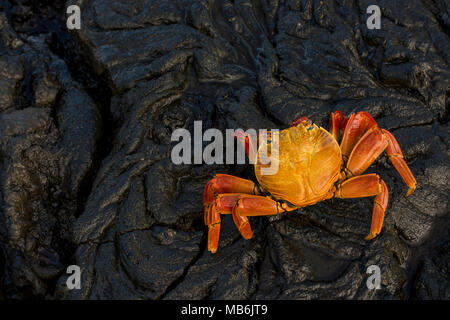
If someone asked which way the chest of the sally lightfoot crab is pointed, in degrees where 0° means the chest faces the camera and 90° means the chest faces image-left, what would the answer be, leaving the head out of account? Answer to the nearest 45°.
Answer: approximately 180°
